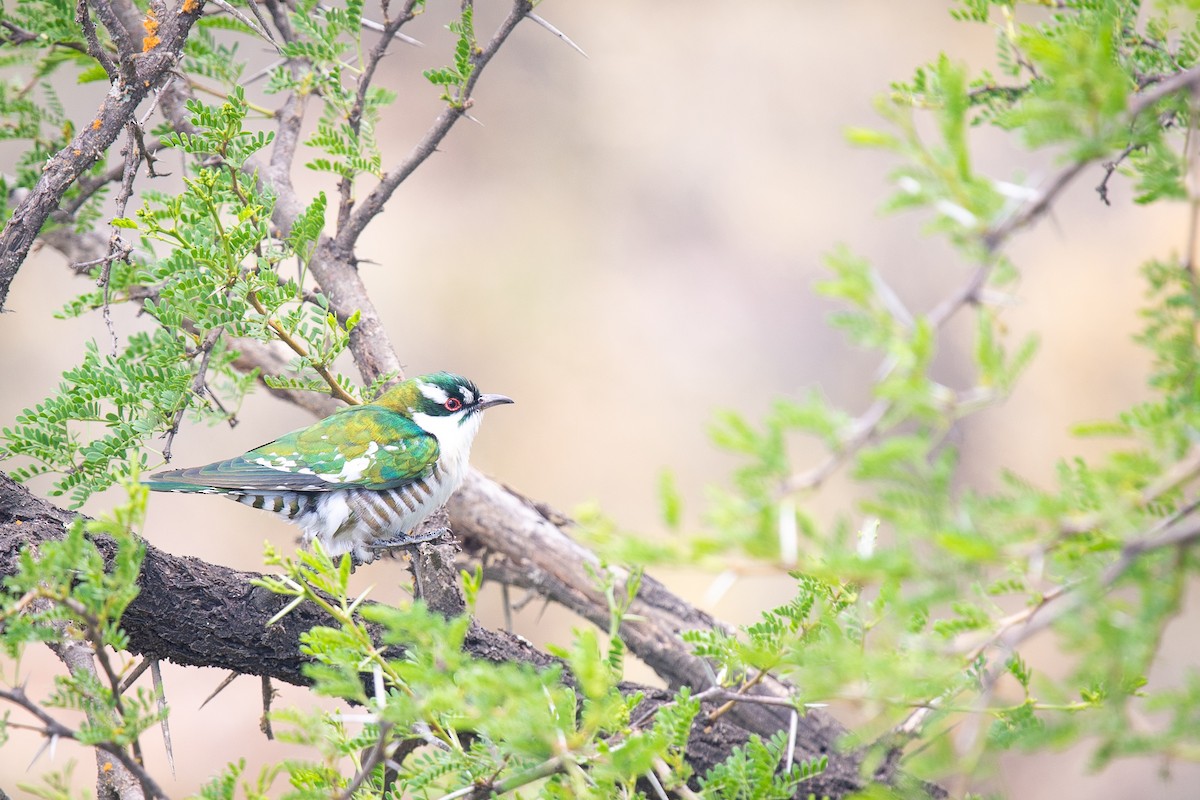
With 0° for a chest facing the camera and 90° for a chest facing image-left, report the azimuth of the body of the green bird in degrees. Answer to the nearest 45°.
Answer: approximately 270°
